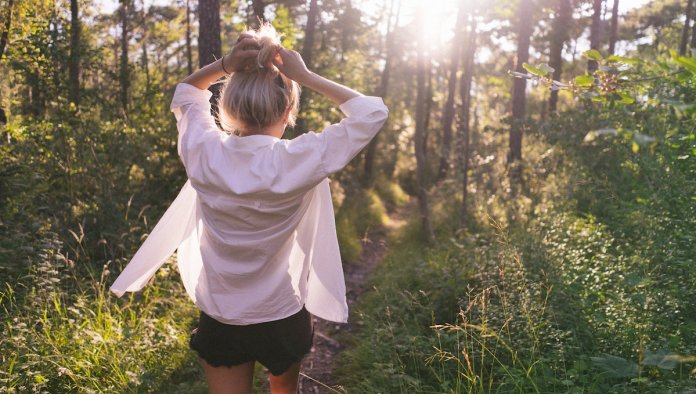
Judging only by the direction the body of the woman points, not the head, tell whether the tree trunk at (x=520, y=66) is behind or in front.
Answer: in front

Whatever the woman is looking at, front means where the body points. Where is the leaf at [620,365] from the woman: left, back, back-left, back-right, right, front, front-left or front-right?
right

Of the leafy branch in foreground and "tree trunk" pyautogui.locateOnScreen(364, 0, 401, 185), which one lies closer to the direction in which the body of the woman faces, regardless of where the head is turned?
the tree trunk

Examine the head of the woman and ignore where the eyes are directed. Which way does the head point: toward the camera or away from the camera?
away from the camera

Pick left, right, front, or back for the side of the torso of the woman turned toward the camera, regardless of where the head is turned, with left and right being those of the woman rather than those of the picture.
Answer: back

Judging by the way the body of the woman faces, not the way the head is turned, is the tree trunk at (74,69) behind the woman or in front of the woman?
in front

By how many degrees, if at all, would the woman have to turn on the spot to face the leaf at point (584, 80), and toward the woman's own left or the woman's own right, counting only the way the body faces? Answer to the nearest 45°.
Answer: approximately 90° to the woman's own right

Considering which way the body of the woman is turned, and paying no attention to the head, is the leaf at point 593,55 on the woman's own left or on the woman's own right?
on the woman's own right

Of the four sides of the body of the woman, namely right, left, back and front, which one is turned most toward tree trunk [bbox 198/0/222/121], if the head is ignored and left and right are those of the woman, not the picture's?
front

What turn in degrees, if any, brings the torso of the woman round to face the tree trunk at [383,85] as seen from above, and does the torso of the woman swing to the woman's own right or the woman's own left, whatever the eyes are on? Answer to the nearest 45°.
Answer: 0° — they already face it
